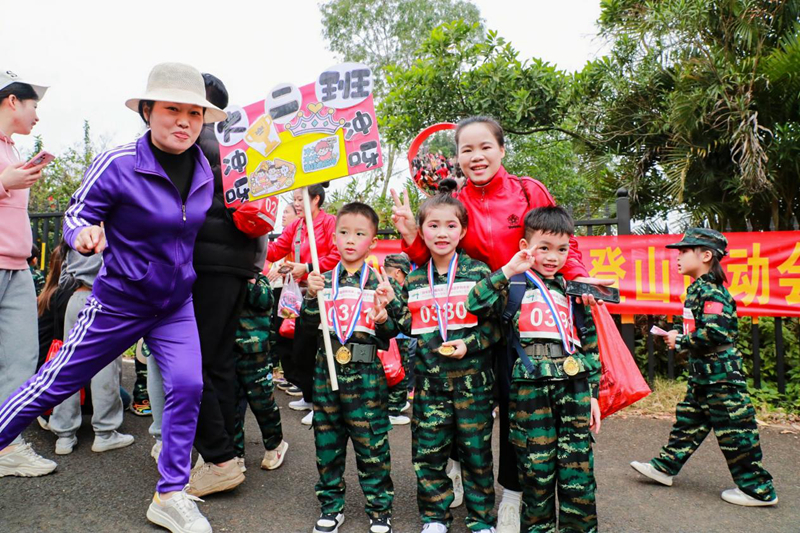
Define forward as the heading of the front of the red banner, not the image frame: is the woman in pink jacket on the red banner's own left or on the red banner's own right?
on the red banner's own right

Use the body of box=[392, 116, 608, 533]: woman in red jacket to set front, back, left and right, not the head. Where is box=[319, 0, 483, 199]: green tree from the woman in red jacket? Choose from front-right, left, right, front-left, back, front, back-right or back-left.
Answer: back

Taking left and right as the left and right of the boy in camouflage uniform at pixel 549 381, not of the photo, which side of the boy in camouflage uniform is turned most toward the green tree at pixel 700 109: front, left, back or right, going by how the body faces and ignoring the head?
back

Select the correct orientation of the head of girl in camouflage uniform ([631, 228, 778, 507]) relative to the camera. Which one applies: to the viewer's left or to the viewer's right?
to the viewer's left

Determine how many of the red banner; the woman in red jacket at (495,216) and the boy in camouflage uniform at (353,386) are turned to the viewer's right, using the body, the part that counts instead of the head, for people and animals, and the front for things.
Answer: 0

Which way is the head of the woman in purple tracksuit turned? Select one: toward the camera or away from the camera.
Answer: toward the camera

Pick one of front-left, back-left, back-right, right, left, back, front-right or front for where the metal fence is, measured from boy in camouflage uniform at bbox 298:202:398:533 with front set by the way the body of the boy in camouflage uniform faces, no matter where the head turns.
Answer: back-left

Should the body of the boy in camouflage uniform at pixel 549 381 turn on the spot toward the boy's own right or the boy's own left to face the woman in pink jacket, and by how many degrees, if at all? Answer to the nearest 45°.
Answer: approximately 90° to the boy's own right

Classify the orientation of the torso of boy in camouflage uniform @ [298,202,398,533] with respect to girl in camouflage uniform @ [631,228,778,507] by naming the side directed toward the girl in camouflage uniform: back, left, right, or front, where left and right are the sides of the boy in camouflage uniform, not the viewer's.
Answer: left

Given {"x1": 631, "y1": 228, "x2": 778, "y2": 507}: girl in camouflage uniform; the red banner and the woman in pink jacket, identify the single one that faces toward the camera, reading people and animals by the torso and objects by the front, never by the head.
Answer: the red banner

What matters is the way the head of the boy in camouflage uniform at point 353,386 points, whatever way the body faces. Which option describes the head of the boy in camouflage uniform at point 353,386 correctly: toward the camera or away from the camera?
toward the camera

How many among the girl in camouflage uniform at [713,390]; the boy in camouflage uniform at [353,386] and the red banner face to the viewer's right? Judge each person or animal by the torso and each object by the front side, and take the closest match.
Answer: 0

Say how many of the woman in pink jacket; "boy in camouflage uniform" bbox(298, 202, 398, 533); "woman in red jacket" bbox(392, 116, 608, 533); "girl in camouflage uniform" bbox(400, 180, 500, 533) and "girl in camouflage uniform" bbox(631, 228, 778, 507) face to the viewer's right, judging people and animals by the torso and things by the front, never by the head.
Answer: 1

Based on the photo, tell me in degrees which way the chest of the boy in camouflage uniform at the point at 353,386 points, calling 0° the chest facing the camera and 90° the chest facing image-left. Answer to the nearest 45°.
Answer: approximately 0°

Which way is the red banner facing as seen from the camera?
toward the camera

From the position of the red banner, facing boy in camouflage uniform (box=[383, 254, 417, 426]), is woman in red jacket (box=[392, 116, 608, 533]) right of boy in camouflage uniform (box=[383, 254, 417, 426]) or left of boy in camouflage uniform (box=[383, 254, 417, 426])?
left

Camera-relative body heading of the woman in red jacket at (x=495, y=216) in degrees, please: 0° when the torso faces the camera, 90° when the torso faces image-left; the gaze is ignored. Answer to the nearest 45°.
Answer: approximately 0°

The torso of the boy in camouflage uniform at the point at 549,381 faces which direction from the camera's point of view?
toward the camera

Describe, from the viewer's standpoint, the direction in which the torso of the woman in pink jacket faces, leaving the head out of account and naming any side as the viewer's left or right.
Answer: facing to the right of the viewer
